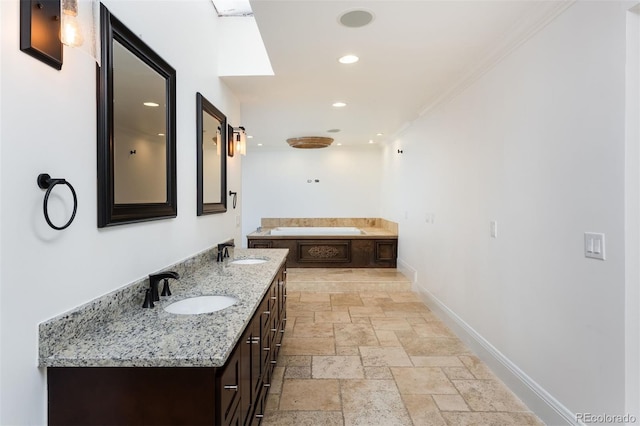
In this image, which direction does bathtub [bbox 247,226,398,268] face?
toward the camera

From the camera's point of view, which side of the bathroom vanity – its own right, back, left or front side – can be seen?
right

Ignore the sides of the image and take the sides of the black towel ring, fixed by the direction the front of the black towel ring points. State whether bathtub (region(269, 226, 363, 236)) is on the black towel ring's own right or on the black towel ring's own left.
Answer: on the black towel ring's own left

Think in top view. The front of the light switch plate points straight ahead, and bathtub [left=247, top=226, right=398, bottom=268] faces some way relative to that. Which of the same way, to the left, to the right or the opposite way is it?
to the left

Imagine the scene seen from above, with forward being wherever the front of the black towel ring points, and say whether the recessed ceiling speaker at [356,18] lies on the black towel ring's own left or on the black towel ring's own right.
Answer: on the black towel ring's own left

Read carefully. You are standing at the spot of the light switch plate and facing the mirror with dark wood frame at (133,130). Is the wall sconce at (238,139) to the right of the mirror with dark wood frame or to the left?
right

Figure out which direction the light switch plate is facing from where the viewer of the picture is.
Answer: facing the viewer and to the left of the viewer

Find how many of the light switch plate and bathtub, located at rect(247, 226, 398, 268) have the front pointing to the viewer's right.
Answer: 0

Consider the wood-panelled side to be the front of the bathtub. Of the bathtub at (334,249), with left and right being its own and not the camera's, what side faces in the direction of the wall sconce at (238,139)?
front
